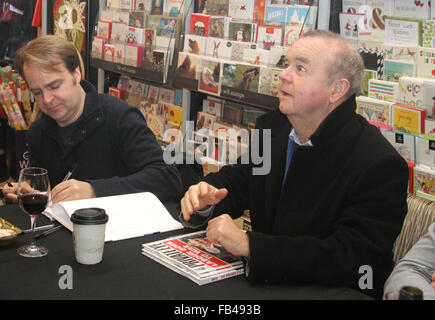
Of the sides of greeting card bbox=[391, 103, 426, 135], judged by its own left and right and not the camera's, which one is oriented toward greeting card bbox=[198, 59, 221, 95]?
right
